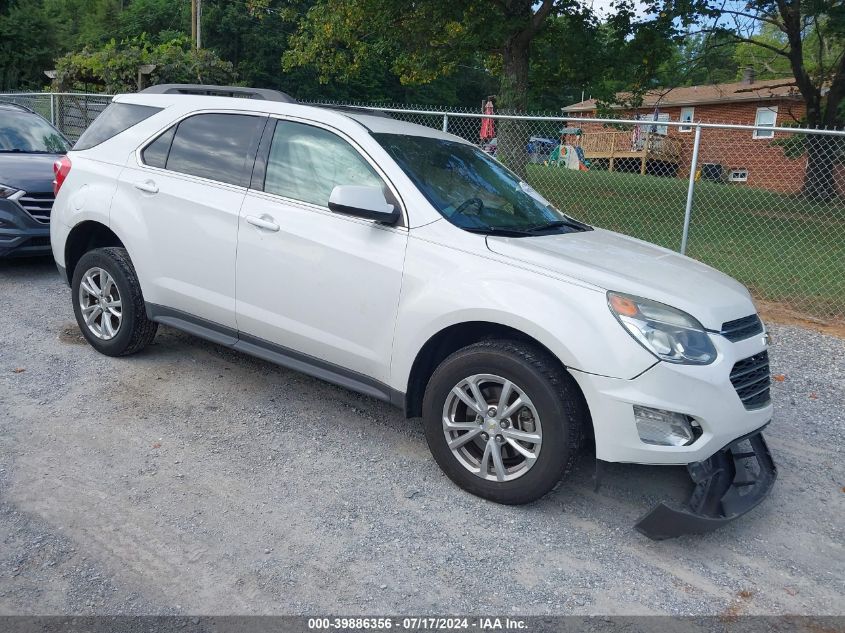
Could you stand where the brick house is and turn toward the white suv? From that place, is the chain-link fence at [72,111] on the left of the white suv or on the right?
right

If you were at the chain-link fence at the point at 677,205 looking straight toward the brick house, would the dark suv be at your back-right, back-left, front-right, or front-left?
back-left

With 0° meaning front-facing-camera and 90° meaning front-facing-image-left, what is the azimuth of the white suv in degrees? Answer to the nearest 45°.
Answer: approximately 315°

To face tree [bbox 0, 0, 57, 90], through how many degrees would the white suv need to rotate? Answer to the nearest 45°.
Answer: approximately 180°

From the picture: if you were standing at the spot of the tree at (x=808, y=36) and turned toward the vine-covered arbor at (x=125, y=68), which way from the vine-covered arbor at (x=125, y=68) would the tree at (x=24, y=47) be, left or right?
right
